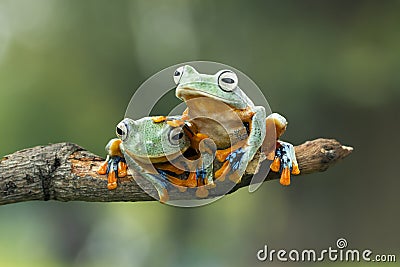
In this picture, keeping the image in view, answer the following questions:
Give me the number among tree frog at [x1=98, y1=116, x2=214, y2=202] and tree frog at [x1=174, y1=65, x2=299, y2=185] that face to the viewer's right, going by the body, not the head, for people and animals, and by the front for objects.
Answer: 0

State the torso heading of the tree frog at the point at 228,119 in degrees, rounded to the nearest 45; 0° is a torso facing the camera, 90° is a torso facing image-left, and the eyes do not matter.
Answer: approximately 45°

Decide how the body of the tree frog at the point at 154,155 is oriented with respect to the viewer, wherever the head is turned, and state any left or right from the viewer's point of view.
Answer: facing the viewer
